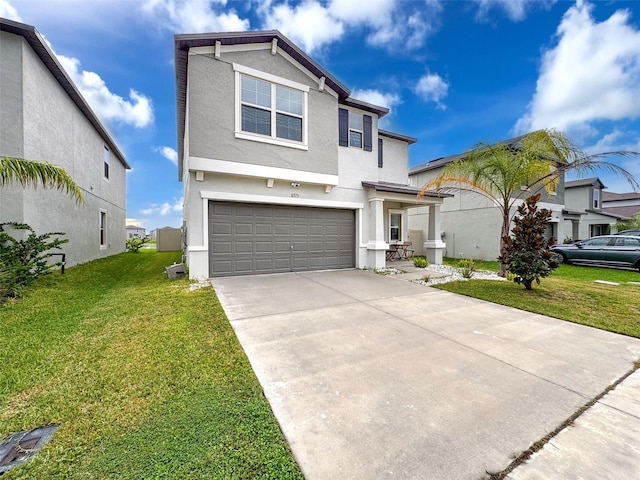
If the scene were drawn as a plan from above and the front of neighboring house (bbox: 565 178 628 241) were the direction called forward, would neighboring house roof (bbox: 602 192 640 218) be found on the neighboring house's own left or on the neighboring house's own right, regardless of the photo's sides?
on the neighboring house's own left

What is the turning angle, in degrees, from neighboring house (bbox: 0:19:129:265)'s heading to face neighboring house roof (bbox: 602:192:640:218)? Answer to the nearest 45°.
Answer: approximately 90° to its left

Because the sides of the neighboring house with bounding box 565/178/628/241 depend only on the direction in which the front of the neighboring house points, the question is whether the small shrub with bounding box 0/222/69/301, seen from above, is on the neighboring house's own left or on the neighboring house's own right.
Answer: on the neighboring house's own right

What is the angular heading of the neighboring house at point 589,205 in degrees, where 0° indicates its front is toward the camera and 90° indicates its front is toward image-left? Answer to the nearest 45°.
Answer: approximately 315°

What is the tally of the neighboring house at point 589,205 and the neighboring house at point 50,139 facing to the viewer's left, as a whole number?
0

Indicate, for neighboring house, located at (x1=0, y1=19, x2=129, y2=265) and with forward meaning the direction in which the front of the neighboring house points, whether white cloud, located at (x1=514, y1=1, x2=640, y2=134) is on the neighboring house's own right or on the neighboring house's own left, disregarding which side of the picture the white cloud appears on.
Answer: on the neighboring house's own left

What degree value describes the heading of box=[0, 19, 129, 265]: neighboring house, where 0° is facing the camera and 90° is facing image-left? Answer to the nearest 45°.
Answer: approximately 0°

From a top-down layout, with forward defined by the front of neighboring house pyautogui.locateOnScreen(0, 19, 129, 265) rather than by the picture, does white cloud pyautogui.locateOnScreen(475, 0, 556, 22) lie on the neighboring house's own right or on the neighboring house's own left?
on the neighboring house's own left
